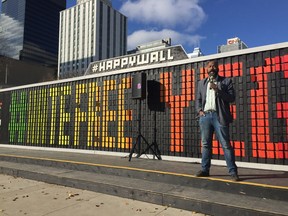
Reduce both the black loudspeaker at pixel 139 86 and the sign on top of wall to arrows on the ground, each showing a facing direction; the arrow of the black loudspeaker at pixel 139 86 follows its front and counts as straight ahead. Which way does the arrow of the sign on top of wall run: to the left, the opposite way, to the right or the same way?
the same way

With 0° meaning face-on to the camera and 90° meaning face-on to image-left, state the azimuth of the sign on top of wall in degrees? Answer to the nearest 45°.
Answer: approximately 45°

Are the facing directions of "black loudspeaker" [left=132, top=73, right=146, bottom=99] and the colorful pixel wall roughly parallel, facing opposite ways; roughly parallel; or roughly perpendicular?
roughly parallel

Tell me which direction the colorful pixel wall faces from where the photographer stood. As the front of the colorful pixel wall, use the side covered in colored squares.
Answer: facing the viewer and to the left of the viewer

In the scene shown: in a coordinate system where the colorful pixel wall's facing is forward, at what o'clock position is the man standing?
The man standing is roughly at 10 o'clock from the colorful pixel wall.
